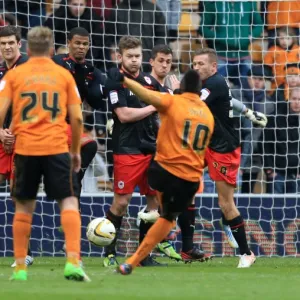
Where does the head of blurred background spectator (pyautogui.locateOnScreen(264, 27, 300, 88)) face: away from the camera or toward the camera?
toward the camera

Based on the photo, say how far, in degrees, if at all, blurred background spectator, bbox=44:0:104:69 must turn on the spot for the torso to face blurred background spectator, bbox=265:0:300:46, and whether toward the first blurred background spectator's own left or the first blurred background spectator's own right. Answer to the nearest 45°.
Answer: approximately 90° to the first blurred background spectator's own left

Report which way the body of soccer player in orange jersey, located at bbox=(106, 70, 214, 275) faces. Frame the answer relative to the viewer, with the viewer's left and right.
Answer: facing away from the viewer and to the left of the viewer

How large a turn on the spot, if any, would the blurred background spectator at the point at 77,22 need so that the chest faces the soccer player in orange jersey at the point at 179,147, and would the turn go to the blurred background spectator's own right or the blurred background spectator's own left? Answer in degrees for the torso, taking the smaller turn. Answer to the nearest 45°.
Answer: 0° — they already face them

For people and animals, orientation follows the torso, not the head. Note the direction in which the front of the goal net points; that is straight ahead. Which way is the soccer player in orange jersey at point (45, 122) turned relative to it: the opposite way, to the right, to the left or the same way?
the opposite way

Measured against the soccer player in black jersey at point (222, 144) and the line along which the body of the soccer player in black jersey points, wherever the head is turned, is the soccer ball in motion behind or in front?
in front

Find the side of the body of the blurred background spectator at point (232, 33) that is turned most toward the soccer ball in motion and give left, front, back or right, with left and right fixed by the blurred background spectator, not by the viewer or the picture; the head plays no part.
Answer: front

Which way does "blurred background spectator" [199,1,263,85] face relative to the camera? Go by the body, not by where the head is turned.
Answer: toward the camera

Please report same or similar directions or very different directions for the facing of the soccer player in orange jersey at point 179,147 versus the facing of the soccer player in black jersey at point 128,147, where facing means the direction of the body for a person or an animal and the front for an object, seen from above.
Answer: very different directions

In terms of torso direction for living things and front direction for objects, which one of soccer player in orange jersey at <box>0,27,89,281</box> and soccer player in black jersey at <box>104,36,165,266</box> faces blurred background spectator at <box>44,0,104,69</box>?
the soccer player in orange jersey

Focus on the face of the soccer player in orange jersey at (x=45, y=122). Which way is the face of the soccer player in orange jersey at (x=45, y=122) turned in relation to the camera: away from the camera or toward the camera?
away from the camera

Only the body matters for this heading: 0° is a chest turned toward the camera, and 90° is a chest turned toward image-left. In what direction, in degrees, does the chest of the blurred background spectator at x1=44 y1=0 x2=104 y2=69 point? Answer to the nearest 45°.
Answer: approximately 0°

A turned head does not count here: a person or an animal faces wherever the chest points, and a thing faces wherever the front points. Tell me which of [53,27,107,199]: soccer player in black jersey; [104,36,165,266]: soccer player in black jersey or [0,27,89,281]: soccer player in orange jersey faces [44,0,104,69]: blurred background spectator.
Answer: the soccer player in orange jersey

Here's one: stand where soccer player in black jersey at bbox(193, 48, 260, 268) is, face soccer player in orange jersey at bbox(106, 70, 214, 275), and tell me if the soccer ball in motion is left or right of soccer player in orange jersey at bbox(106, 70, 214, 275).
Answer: right

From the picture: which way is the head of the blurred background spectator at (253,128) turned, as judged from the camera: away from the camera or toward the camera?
toward the camera

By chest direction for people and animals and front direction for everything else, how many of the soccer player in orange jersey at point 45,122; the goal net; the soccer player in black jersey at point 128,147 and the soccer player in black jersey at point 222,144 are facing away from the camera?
1
